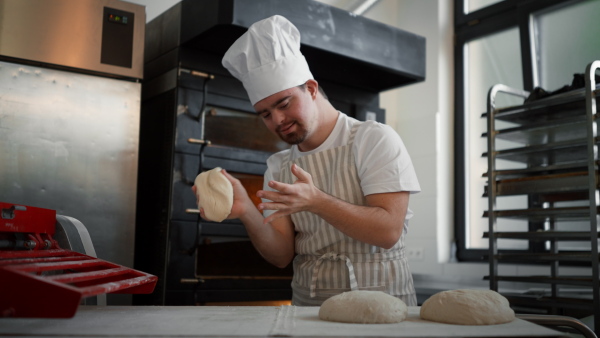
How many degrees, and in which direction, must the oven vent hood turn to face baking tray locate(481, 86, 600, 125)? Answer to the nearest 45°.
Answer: approximately 45° to its left

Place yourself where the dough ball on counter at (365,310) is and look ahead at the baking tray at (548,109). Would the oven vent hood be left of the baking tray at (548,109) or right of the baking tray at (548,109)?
left

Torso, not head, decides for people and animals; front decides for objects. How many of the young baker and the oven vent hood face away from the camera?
0

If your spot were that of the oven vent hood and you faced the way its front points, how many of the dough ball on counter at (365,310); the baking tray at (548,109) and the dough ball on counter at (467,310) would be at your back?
0

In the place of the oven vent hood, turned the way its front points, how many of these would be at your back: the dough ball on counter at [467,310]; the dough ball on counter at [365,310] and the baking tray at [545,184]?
0

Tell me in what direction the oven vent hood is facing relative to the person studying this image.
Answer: facing the viewer and to the right of the viewer

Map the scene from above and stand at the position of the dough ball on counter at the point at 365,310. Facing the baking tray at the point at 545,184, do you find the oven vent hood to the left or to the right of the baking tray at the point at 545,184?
left

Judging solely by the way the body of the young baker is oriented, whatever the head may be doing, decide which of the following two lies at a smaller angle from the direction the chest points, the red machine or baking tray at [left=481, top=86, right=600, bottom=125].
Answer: the red machine

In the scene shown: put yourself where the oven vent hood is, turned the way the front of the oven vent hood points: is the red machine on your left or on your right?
on your right

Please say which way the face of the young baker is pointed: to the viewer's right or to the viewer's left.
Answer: to the viewer's left

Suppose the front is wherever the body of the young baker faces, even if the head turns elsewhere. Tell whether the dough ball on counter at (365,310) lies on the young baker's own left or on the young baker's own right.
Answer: on the young baker's own left

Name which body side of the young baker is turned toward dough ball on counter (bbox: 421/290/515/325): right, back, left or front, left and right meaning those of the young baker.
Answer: left

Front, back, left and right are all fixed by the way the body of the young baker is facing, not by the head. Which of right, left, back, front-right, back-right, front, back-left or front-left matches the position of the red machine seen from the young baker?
front

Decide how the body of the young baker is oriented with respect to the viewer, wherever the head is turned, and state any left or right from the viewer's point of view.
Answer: facing the viewer and to the left of the viewer

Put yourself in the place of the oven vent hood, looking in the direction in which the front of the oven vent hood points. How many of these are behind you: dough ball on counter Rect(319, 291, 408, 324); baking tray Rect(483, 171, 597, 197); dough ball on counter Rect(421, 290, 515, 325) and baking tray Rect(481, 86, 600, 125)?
0
